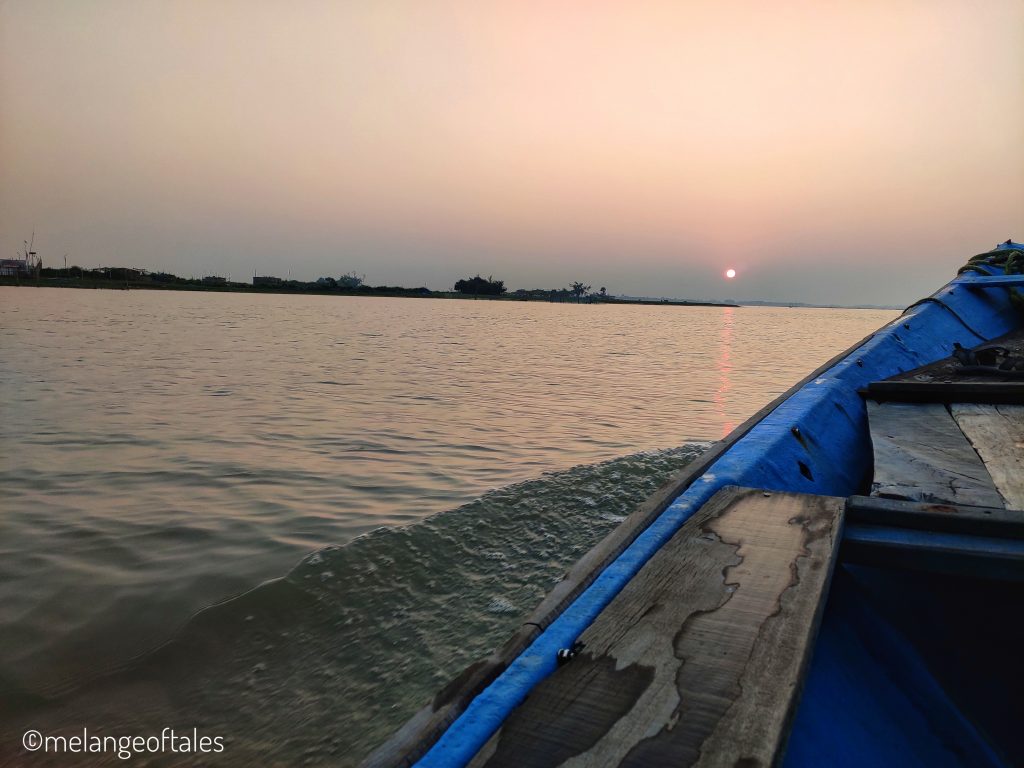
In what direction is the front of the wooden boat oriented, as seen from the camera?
facing away from the viewer
